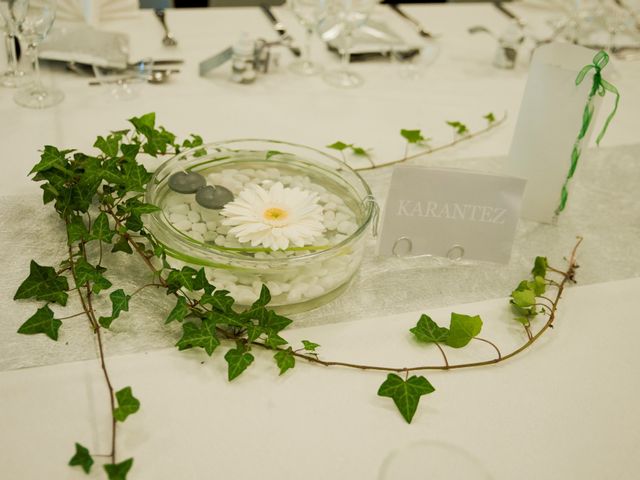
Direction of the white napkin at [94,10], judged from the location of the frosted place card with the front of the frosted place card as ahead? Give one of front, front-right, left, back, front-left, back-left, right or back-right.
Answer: back-right

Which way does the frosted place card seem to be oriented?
toward the camera

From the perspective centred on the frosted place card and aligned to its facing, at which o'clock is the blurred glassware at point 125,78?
The blurred glassware is roughly at 4 o'clock from the frosted place card.

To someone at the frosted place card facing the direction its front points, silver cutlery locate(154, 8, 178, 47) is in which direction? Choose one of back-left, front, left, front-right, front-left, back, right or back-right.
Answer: back-right

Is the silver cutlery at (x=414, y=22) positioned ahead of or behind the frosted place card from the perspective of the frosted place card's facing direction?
behind

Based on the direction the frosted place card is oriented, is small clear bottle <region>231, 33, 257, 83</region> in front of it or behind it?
behind
